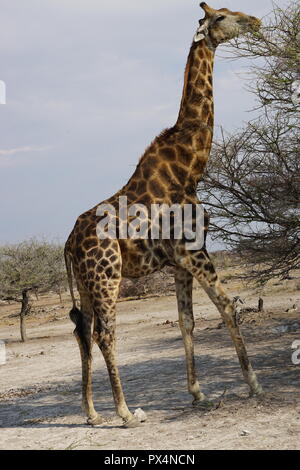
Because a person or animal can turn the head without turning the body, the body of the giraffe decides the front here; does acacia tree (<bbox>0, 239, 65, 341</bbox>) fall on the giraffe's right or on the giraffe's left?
on the giraffe's left

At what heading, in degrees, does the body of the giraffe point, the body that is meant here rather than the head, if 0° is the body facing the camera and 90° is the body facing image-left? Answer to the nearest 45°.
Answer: approximately 225°
